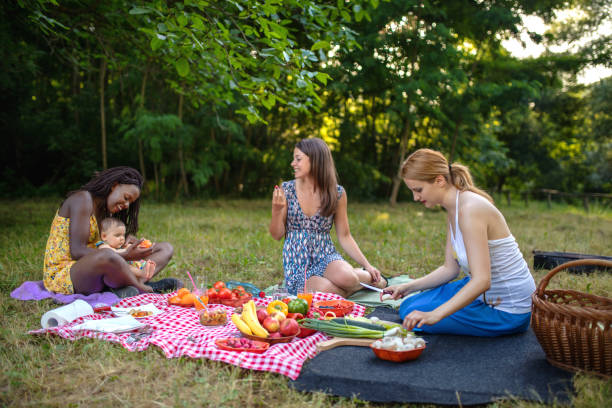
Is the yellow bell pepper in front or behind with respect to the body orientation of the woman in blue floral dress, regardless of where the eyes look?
in front

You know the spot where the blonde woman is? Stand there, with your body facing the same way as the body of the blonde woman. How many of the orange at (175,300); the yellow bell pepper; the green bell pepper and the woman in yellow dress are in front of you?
4

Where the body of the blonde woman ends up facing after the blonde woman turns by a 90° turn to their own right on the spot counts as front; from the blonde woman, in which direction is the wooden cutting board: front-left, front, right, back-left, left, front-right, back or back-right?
back-left

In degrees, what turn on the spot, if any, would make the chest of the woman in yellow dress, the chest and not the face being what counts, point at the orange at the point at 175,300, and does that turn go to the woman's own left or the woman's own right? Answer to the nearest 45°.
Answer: approximately 45° to the woman's own right

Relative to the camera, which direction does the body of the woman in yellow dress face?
to the viewer's right

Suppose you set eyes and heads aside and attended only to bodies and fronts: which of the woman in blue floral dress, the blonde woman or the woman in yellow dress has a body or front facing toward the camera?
the woman in blue floral dress

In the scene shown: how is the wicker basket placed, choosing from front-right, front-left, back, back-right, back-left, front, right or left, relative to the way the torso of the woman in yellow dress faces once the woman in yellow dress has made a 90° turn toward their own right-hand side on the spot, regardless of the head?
front-left

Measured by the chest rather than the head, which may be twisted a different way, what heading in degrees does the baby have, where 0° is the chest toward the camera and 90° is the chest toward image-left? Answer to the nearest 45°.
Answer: approximately 315°

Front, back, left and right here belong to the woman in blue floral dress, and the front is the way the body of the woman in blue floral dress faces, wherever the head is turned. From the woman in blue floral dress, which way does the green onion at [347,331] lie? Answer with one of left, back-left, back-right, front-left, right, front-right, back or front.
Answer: front

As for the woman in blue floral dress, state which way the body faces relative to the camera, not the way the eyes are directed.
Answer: toward the camera

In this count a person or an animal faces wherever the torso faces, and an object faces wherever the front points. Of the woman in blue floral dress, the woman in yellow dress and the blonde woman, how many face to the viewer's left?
1

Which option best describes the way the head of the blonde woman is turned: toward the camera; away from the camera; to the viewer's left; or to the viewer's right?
to the viewer's left

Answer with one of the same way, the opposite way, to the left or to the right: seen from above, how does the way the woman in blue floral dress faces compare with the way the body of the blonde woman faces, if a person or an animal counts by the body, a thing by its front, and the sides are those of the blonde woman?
to the left

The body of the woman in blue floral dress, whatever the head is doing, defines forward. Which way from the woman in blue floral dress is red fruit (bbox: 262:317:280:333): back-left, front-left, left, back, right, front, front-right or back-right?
front

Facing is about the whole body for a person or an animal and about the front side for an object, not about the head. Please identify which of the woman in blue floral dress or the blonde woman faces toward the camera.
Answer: the woman in blue floral dress

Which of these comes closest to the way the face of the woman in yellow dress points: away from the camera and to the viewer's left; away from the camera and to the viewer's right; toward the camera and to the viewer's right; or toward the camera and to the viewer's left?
toward the camera and to the viewer's right

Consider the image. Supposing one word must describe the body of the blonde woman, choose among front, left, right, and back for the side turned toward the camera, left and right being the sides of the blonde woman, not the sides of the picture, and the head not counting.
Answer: left

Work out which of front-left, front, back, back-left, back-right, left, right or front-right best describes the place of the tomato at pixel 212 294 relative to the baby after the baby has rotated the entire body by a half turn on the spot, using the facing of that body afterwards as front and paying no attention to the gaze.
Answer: back

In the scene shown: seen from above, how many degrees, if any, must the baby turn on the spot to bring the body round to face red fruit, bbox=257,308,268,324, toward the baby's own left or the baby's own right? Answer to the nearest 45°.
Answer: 0° — they already face it

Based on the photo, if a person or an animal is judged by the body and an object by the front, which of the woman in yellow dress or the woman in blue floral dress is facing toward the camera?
the woman in blue floral dress
